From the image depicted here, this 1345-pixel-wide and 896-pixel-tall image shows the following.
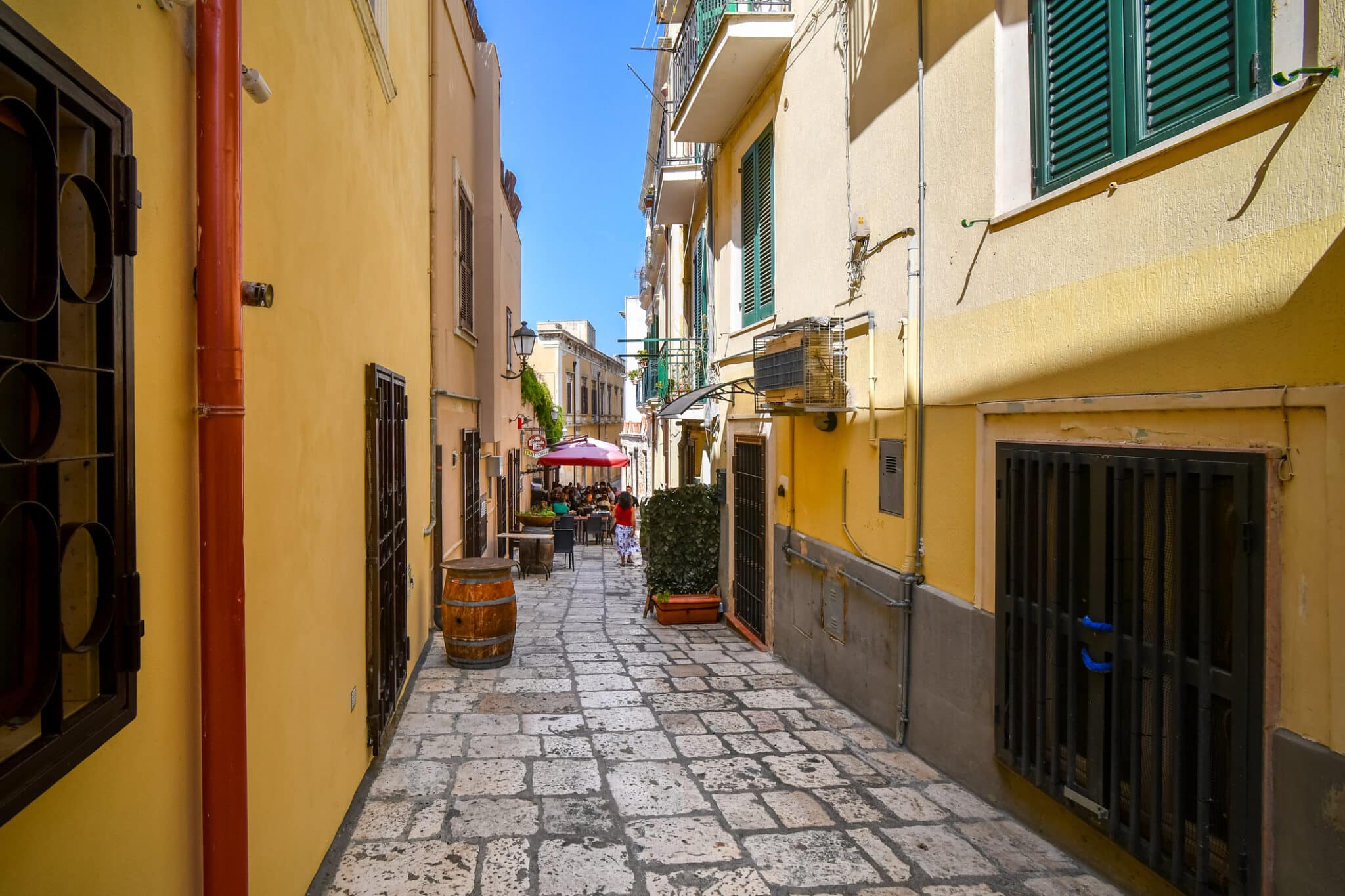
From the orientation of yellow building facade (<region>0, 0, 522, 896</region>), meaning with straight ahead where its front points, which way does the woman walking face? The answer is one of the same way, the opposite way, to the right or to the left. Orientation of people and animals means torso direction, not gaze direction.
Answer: to the left

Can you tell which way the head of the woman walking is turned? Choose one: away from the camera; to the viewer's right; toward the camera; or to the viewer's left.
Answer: away from the camera

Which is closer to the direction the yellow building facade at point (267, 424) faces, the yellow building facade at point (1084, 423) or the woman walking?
the yellow building facade

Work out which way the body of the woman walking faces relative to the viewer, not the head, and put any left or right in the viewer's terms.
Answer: facing away from the viewer

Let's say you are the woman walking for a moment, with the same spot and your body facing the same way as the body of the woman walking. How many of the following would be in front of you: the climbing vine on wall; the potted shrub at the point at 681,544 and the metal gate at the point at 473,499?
1

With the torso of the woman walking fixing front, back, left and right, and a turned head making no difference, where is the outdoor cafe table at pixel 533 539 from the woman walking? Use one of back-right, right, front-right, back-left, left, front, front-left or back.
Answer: back-left

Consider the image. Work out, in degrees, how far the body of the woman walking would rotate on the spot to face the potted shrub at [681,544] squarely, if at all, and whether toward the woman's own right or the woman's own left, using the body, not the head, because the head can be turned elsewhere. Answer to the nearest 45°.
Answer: approximately 180°

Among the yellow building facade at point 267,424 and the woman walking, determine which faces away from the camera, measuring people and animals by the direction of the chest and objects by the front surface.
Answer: the woman walking

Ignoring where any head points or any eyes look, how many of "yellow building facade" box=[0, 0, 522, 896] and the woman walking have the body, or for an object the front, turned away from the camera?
1

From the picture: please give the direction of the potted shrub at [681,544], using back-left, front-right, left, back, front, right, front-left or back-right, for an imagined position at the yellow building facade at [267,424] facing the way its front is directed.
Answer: front-left

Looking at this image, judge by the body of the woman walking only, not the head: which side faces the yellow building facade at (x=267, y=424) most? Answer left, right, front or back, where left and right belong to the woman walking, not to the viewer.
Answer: back

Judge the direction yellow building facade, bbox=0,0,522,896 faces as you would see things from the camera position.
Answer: facing to the right of the viewer
